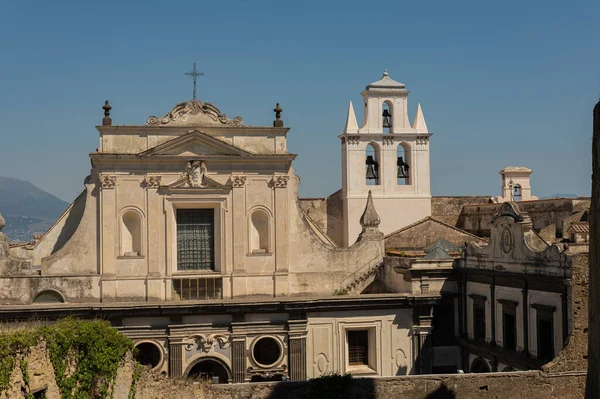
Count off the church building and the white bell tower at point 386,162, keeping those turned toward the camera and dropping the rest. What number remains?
2

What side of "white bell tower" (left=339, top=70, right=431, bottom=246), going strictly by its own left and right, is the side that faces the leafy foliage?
front

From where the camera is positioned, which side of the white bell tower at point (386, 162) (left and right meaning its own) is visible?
front

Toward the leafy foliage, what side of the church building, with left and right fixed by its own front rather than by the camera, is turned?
front

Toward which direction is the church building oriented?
toward the camera

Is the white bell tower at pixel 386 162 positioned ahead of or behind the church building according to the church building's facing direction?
behind
